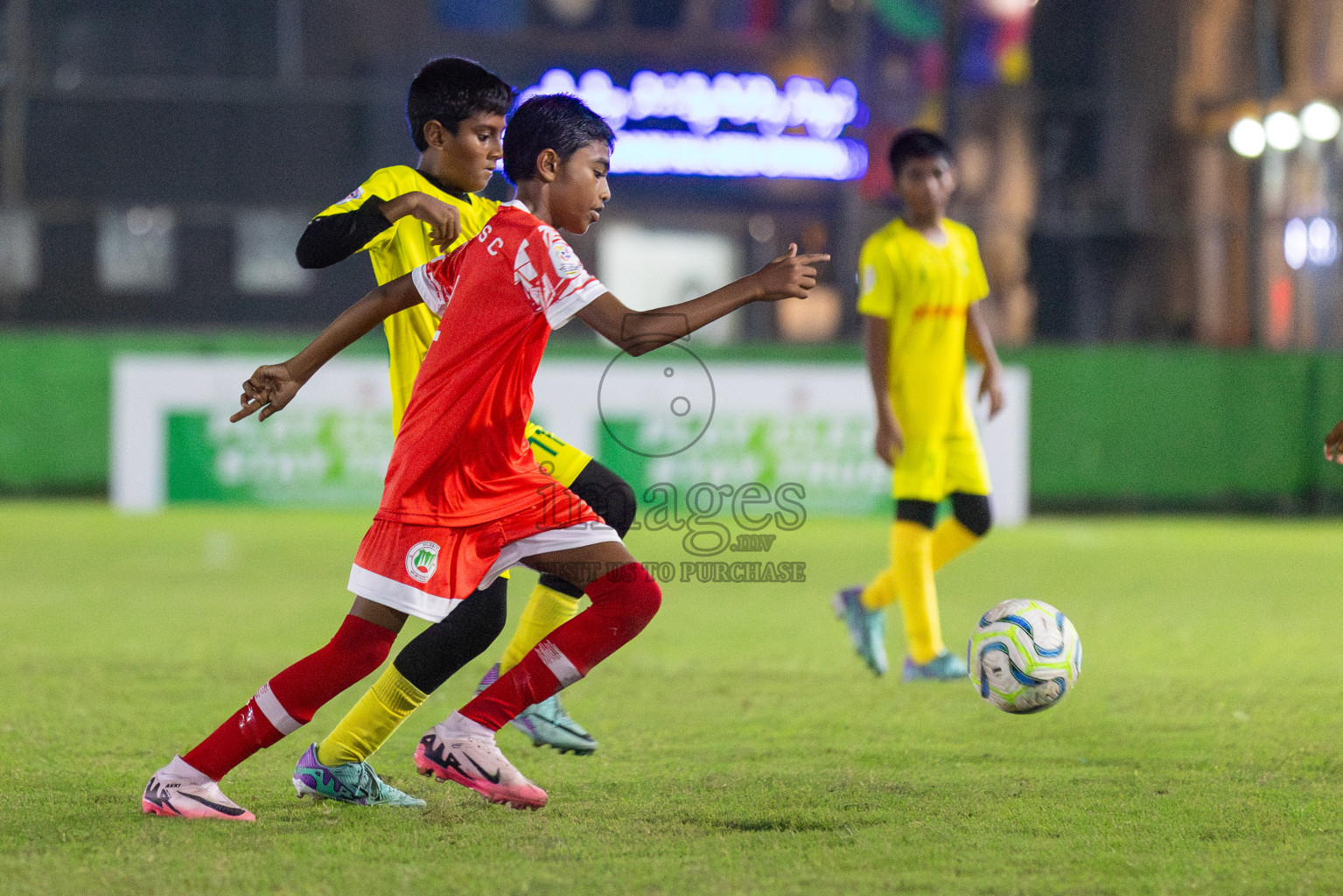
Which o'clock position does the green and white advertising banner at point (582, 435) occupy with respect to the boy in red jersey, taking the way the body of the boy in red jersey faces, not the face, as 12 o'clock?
The green and white advertising banner is roughly at 9 o'clock from the boy in red jersey.

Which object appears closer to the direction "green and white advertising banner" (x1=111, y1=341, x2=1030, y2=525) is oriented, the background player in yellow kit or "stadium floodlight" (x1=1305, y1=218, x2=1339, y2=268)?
the background player in yellow kit

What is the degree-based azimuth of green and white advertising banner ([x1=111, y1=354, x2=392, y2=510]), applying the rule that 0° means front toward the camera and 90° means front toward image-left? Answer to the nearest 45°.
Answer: approximately 0°

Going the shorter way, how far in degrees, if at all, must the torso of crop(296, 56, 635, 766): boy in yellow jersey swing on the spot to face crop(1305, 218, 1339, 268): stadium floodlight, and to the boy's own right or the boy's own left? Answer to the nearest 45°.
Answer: approximately 90° to the boy's own left

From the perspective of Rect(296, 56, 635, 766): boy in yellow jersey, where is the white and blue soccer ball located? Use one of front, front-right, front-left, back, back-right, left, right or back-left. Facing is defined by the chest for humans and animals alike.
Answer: front-left

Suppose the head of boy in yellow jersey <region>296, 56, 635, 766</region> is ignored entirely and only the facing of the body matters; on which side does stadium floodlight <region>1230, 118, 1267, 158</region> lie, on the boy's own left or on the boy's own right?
on the boy's own left

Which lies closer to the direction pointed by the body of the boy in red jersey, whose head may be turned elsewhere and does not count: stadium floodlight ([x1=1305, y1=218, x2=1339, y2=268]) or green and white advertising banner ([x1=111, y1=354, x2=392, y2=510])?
the stadium floodlight

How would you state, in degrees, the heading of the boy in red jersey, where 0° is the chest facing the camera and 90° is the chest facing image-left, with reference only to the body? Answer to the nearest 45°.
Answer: approximately 270°
